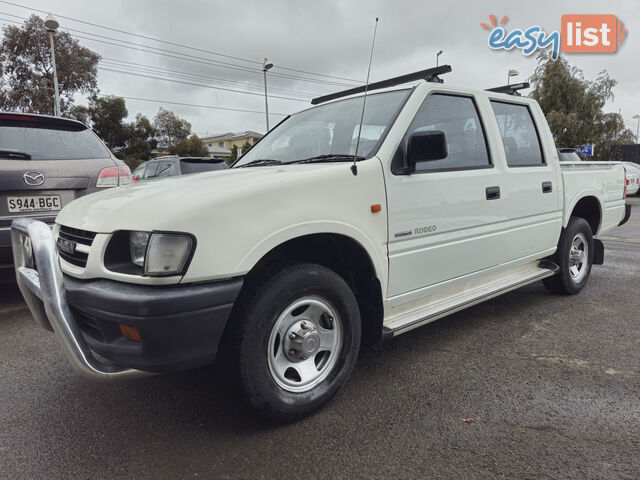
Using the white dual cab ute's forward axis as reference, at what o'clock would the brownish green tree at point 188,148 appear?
The brownish green tree is roughly at 4 o'clock from the white dual cab ute.

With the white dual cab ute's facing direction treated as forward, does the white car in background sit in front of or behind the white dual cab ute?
behind

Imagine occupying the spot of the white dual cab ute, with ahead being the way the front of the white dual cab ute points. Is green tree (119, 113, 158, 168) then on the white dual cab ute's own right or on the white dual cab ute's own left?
on the white dual cab ute's own right

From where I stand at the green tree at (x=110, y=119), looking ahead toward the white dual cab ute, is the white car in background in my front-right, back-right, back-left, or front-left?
front-left

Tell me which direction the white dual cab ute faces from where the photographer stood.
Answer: facing the viewer and to the left of the viewer

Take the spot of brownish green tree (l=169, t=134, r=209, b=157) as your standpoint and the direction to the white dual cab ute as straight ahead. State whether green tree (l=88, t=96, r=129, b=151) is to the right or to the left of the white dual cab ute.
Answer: right

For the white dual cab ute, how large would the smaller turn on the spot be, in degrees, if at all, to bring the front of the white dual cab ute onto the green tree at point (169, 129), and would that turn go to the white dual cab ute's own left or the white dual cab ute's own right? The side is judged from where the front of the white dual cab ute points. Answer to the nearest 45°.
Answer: approximately 135° to the white dual cab ute's own right

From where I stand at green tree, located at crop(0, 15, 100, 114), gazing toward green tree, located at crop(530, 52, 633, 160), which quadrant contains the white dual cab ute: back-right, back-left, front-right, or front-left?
front-right

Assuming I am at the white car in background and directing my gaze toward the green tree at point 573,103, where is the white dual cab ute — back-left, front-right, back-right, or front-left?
back-left

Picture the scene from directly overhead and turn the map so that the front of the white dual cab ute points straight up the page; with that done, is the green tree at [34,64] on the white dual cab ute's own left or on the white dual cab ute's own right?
on the white dual cab ute's own right
